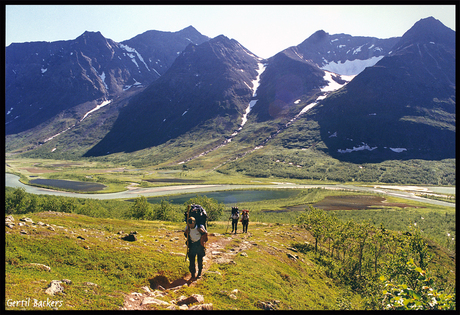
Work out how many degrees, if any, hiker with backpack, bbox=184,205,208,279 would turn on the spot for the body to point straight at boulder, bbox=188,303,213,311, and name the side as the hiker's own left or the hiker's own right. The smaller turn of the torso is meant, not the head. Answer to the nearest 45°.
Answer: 0° — they already face it

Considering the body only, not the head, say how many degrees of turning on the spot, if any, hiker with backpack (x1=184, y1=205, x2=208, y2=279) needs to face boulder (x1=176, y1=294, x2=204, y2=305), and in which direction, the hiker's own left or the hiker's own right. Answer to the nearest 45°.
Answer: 0° — they already face it

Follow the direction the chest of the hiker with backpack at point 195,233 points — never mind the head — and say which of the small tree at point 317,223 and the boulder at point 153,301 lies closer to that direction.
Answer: the boulder

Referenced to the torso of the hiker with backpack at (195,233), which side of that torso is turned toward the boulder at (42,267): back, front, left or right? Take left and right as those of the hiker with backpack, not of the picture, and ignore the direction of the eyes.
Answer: right

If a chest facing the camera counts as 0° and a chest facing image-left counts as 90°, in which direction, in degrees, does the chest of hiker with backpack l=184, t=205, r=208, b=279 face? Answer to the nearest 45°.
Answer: approximately 0°

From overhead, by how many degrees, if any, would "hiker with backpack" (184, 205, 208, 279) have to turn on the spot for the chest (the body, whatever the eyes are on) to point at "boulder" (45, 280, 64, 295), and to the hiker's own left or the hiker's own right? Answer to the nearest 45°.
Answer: approximately 45° to the hiker's own right
